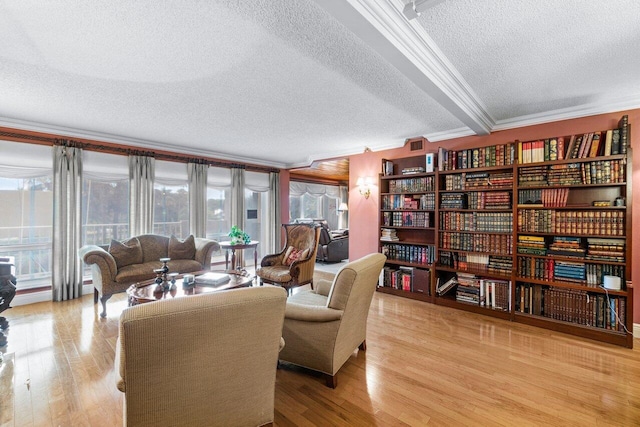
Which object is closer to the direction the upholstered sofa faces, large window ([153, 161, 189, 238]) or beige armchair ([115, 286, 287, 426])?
the beige armchair

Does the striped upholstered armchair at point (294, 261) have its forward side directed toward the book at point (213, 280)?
yes

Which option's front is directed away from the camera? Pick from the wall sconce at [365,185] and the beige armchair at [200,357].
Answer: the beige armchair

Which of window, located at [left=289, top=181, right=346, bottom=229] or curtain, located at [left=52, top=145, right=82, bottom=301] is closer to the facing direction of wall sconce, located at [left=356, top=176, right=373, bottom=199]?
the curtain

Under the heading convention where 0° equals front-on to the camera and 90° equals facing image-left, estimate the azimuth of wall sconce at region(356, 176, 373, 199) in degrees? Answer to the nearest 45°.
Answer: approximately 45°

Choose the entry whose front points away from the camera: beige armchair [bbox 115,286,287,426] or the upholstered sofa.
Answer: the beige armchair

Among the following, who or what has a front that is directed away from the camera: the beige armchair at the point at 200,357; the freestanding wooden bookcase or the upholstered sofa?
the beige armchair

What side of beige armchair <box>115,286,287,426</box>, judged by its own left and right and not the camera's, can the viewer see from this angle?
back

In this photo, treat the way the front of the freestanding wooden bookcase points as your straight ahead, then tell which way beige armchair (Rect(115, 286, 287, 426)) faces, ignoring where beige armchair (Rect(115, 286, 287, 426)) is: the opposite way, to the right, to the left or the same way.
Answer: to the right

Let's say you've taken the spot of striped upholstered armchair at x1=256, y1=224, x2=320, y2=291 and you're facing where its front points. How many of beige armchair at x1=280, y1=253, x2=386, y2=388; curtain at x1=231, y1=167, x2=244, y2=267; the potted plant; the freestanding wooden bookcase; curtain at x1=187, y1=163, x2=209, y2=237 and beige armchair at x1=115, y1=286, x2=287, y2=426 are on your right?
3

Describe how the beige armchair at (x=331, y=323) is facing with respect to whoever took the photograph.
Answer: facing away from the viewer and to the left of the viewer
